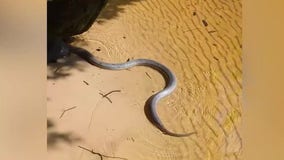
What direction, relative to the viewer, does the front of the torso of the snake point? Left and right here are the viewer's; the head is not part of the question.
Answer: facing away from the viewer and to the left of the viewer
